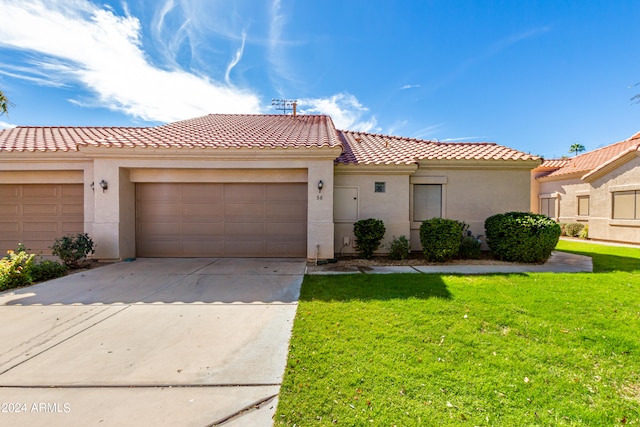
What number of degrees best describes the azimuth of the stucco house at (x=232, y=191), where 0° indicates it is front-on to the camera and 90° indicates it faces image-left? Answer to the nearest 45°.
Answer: approximately 0°

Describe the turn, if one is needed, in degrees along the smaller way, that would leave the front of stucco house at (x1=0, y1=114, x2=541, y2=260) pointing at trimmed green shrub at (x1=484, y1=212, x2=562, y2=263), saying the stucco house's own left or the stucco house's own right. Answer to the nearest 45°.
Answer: approximately 90° to the stucco house's own left

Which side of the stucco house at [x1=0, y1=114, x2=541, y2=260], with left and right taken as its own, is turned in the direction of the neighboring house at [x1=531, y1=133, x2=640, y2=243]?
left

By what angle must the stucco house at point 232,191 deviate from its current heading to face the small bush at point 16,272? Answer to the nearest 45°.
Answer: approximately 45° to its right

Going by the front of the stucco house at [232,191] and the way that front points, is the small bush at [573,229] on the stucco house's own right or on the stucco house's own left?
on the stucco house's own left

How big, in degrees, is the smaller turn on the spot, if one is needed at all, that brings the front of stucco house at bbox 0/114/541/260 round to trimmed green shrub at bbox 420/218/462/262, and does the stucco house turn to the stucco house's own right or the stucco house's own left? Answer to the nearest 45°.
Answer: approximately 90° to the stucco house's own left
